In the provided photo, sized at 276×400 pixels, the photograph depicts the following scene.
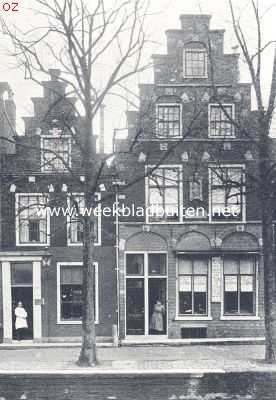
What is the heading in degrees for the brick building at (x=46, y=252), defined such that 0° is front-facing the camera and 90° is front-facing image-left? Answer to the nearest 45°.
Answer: approximately 0°

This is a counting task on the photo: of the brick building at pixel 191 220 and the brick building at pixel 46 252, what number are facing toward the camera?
2

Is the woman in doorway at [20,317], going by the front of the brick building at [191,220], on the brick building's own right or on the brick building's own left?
on the brick building's own right

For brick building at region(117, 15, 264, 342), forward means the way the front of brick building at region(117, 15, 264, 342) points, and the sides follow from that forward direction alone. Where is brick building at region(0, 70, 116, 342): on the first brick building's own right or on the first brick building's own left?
on the first brick building's own right

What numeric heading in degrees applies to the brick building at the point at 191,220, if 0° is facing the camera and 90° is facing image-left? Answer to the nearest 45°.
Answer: approximately 0°

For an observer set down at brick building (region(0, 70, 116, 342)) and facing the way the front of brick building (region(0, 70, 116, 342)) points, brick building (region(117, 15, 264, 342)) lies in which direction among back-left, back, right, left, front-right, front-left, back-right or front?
left

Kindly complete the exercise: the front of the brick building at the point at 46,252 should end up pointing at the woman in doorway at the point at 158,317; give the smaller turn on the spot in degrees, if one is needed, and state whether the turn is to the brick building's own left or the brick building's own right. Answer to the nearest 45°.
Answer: approximately 90° to the brick building's own left
